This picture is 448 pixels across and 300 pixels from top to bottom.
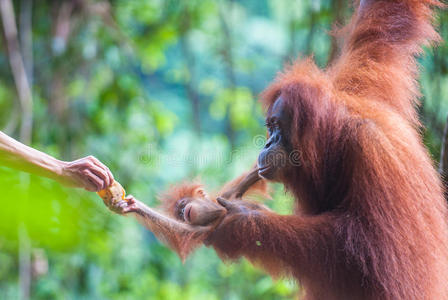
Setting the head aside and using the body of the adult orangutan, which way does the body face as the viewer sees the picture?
to the viewer's left
